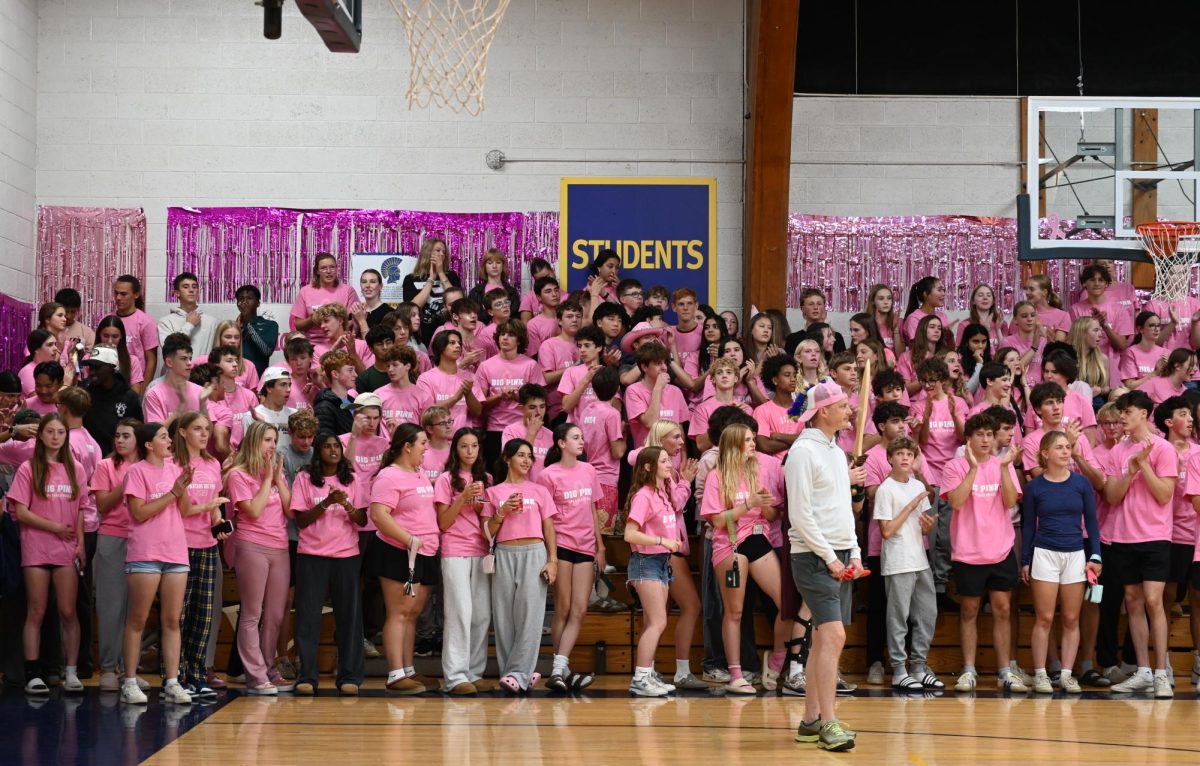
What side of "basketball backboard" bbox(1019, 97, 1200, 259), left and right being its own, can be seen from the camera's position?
front

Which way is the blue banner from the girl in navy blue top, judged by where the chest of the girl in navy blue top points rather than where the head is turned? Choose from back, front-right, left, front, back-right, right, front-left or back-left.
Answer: back-right

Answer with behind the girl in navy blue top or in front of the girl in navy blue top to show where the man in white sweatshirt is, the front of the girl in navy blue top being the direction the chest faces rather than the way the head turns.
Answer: in front

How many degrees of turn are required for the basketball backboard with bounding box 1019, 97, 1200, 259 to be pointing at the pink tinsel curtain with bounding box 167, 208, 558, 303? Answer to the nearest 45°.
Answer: approximately 90° to its right

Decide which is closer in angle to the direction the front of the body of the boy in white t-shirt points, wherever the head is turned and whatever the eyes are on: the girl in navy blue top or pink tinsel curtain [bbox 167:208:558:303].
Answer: the girl in navy blue top

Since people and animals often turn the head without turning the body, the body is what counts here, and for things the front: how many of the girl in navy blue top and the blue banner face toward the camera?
2

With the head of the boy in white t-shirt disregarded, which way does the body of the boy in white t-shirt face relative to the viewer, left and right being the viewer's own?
facing the viewer and to the right of the viewer

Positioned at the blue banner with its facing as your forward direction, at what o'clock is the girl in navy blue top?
The girl in navy blue top is roughly at 11 o'clock from the blue banner.

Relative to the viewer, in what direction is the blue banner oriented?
toward the camera

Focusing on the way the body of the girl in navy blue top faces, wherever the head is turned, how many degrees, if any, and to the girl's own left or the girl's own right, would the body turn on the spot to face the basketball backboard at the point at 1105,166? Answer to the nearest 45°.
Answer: approximately 180°

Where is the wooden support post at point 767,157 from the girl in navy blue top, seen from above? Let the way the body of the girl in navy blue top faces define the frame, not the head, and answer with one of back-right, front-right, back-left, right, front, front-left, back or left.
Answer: back-right

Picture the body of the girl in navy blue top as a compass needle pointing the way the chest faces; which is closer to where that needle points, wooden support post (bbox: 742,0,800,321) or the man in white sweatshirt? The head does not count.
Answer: the man in white sweatshirt

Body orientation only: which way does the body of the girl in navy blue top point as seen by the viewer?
toward the camera

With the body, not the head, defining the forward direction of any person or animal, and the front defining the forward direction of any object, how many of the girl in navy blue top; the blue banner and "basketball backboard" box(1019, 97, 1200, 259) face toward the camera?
3

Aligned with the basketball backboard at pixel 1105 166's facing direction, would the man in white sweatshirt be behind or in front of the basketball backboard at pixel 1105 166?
in front
